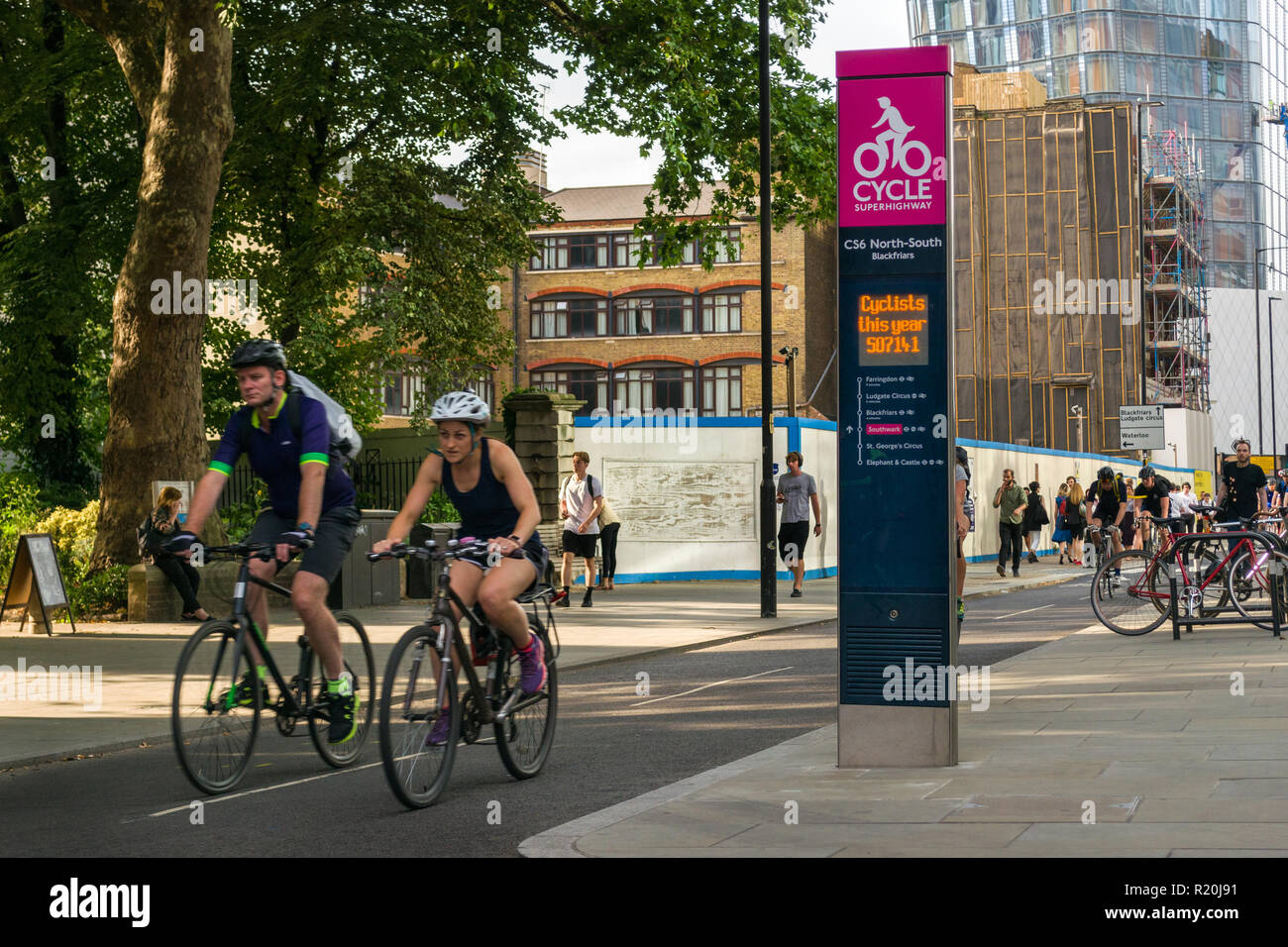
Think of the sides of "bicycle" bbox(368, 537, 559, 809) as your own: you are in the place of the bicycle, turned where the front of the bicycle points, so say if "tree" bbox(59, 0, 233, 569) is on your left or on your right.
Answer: on your right

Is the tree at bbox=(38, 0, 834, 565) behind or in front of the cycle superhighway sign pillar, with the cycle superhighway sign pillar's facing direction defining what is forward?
behind

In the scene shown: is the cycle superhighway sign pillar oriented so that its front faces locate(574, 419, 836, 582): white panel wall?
no

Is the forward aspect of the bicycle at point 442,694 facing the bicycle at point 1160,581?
no

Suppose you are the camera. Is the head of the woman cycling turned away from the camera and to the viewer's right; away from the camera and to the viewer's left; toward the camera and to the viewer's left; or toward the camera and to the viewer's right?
toward the camera and to the viewer's left

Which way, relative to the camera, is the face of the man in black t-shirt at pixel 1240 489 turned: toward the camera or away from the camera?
toward the camera

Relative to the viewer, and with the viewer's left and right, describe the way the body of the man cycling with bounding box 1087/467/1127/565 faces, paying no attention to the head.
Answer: facing the viewer

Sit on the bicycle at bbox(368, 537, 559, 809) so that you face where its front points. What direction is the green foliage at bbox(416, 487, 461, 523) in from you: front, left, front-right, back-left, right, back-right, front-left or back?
back-right

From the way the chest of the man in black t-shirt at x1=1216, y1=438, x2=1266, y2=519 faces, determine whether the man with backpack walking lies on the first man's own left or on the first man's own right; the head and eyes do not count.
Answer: on the first man's own right

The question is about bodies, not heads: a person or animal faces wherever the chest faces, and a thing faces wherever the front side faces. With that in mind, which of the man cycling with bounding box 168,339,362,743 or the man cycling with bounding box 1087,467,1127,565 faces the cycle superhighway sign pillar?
the man cycling with bounding box 1087,467,1127,565

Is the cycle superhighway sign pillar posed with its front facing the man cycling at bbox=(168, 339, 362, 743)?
no

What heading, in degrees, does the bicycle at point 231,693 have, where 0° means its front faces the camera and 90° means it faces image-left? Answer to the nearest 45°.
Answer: approximately 45°

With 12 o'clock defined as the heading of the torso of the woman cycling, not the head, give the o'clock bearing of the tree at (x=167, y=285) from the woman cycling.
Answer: The tree is roughly at 4 o'clock from the woman cycling.

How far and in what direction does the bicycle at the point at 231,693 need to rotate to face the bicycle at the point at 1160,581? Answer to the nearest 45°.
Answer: approximately 180°

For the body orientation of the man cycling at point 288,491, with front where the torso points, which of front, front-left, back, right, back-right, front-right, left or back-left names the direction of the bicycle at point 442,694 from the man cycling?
left

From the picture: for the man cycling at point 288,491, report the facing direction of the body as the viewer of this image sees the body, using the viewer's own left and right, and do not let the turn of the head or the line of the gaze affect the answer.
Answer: facing the viewer and to the left of the viewer
